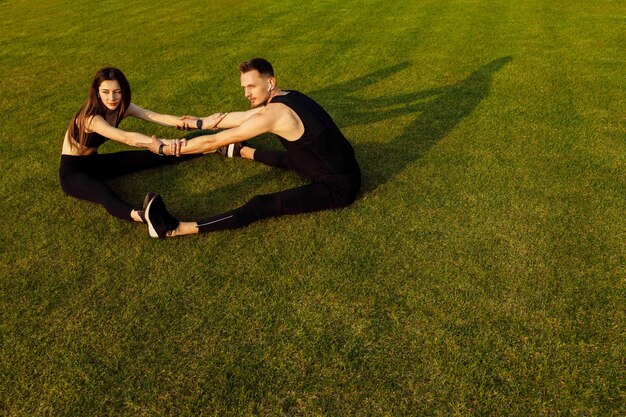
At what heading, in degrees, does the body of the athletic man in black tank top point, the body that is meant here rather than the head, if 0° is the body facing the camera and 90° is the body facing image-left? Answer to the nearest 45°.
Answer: approximately 90°

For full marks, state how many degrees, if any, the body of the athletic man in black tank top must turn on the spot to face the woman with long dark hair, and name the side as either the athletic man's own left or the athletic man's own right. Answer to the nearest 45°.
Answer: approximately 45° to the athletic man's own right
